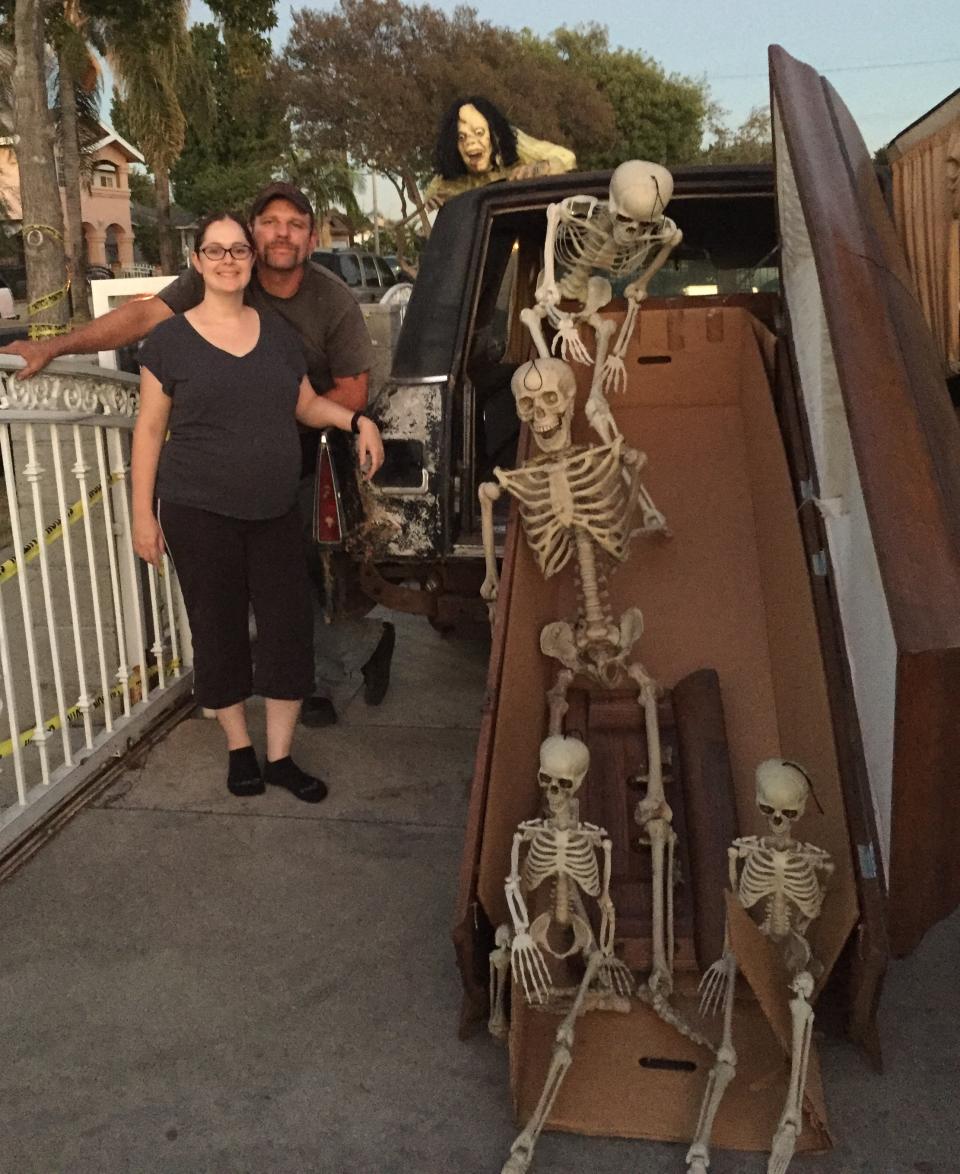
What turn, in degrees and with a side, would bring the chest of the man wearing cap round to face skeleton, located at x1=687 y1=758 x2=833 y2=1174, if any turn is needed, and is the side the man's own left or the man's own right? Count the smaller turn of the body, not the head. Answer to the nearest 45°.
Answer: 0° — they already face it

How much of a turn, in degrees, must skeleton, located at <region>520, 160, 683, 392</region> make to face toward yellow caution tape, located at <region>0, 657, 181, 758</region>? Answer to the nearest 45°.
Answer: approximately 90° to its right

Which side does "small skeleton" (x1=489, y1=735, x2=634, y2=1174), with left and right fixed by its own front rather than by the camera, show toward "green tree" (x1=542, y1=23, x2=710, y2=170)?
back

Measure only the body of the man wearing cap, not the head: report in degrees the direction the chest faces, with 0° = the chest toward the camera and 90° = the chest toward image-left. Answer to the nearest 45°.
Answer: approximately 0°

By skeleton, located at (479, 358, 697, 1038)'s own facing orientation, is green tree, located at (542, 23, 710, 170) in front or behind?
behind

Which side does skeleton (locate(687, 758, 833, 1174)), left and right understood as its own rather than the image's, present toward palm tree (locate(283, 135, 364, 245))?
back

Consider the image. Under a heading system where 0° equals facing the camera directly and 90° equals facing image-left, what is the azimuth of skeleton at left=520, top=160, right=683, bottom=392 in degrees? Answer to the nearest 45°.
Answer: approximately 0°

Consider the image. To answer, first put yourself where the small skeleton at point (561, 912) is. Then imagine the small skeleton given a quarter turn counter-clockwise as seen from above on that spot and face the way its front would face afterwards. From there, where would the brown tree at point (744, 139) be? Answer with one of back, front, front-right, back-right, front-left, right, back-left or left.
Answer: left

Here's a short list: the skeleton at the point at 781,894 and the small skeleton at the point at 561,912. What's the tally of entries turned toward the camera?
2

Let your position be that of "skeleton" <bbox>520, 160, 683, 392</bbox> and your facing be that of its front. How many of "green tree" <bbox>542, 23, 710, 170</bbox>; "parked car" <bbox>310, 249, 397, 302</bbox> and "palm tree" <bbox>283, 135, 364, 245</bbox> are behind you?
3
